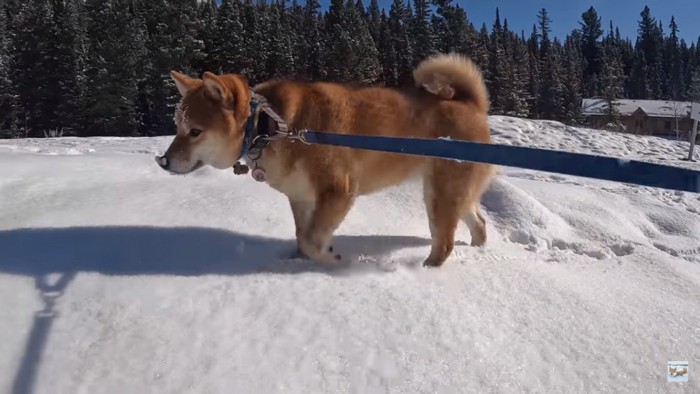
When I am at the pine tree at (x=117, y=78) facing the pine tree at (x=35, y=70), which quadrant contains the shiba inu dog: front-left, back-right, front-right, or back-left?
back-left

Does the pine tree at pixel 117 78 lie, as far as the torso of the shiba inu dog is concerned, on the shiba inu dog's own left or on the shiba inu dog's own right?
on the shiba inu dog's own right

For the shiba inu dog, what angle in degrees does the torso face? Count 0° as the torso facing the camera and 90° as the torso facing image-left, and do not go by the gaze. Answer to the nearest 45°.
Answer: approximately 90°

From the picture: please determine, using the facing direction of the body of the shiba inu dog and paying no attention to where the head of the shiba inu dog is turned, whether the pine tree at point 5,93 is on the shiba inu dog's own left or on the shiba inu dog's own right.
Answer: on the shiba inu dog's own right

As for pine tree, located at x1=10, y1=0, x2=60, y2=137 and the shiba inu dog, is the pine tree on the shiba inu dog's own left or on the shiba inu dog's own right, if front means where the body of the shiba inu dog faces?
on the shiba inu dog's own right
